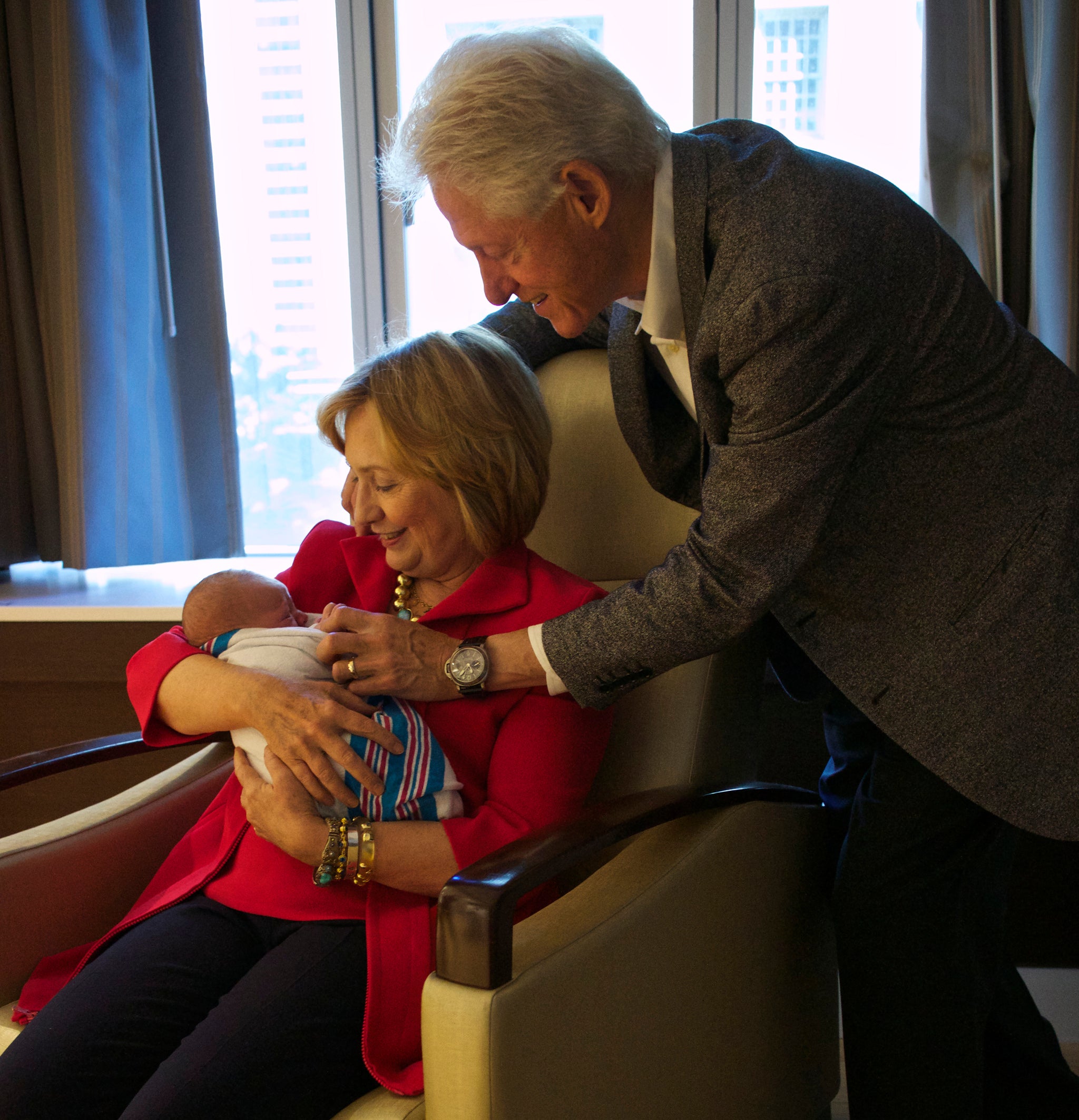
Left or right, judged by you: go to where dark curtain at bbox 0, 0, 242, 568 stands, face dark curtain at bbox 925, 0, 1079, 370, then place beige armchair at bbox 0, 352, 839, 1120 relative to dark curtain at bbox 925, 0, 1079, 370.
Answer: right

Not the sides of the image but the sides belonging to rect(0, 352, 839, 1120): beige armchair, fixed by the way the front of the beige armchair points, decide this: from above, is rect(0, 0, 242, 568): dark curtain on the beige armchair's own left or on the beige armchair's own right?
on the beige armchair's own right

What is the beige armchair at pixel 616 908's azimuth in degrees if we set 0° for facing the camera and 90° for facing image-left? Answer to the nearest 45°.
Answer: approximately 45°

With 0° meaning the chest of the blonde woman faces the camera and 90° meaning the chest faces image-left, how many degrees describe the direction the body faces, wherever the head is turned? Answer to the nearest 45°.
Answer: approximately 45°

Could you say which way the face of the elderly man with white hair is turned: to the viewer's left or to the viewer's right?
to the viewer's left

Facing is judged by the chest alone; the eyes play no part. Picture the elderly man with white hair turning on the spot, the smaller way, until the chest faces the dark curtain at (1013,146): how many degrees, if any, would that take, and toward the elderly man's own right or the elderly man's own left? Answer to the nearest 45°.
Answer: approximately 90° to the elderly man's own right

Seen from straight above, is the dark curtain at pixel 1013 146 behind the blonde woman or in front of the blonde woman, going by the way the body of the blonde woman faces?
behind

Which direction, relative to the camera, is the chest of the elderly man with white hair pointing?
to the viewer's left

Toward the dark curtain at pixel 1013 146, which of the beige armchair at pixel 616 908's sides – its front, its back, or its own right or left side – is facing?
back
